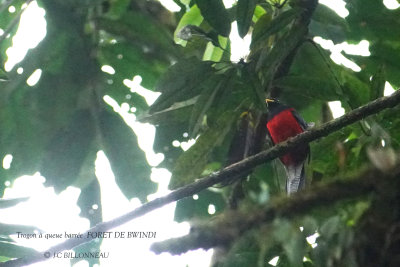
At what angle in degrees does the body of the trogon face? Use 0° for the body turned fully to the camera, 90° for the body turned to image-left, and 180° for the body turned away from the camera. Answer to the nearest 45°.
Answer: approximately 45°
